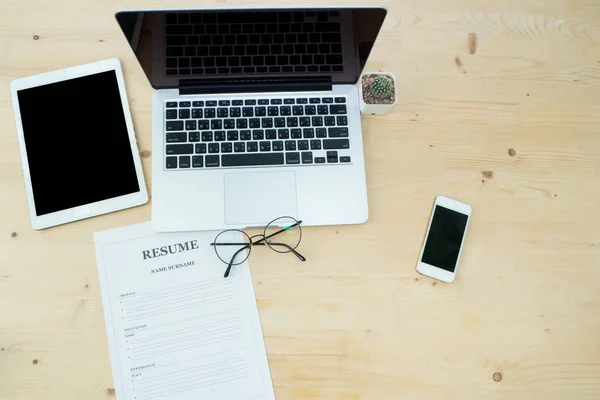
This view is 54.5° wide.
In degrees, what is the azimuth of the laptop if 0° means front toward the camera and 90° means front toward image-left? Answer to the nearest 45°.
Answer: approximately 0°
